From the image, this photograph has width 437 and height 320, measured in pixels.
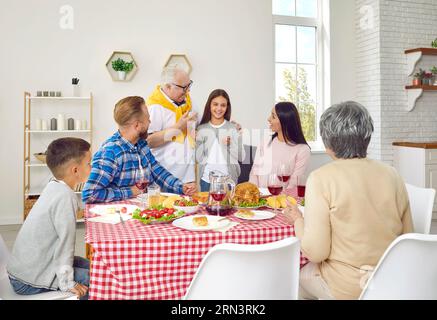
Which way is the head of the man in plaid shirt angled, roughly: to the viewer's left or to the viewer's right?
to the viewer's right

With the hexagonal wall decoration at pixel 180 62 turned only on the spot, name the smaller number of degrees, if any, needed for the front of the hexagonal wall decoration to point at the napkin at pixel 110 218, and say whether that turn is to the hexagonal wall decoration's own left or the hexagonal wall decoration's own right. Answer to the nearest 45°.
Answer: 0° — it already faces it

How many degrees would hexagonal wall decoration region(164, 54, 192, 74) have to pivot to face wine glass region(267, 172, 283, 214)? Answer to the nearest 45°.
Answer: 0° — it already faces it

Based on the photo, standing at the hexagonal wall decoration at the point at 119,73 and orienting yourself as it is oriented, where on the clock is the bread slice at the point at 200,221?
The bread slice is roughly at 12 o'clock from the hexagonal wall decoration.

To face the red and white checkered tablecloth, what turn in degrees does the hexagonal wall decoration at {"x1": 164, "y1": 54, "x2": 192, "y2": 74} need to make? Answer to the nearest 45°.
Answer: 0° — it already faces it

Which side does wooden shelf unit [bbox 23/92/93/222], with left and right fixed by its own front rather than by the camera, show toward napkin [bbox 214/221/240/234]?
front

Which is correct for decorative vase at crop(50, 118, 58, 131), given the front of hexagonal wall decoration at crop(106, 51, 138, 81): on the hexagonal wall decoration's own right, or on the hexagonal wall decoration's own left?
on the hexagonal wall decoration's own right

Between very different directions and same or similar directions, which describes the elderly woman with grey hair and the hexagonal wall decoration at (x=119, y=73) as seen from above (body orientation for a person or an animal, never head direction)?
very different directions

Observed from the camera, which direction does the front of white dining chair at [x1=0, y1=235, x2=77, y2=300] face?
facing to the right of the viewer

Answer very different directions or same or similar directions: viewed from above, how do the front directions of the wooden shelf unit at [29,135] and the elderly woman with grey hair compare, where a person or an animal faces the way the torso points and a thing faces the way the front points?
very different directions

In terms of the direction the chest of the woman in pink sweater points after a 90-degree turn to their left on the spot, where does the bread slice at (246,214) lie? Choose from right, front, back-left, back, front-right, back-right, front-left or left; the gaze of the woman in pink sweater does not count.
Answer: front-right

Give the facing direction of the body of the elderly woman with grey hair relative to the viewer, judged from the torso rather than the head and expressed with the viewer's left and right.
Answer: facing away from the viewer and to the left of the viewer

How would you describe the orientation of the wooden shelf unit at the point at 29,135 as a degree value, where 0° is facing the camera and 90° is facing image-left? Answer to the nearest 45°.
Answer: approximately 0°
